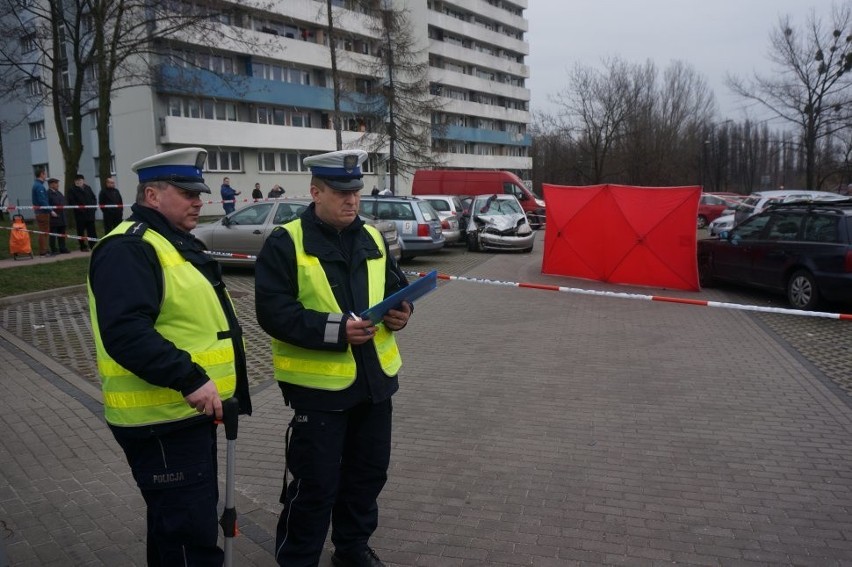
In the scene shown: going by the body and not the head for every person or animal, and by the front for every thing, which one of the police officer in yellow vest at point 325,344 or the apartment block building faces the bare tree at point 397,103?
the apartment block building

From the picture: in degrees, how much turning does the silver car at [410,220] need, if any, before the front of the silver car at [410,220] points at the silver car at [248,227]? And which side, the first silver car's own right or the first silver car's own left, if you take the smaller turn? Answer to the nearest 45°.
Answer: approximately 90° to the first silver car's own left

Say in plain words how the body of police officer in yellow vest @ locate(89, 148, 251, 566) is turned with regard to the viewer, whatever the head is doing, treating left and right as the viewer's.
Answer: facing to the right of the viewer

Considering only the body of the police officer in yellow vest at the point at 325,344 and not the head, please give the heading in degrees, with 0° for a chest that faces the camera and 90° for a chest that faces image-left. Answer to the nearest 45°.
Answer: approximately 315°

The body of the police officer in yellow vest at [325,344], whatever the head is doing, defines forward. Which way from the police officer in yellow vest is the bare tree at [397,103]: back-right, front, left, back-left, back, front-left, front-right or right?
back-left

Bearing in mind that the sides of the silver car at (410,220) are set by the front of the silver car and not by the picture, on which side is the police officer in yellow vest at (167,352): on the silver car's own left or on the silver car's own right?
on the silver car's own left
